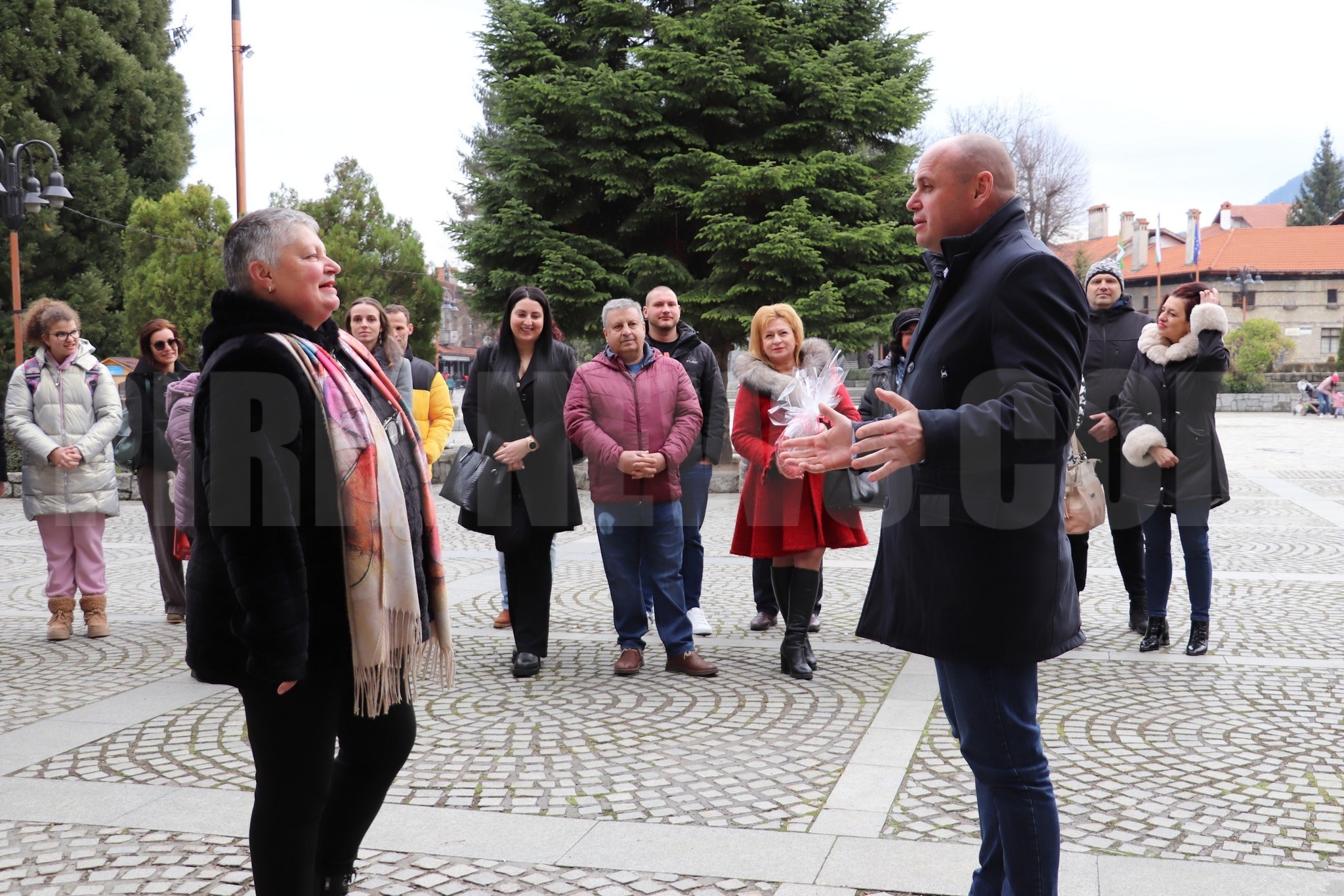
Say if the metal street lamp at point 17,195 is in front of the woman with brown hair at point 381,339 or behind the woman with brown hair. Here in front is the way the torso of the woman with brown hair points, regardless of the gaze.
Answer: behind

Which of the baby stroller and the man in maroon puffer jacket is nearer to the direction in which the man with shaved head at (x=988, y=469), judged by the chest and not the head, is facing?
the man in maroon puffer jacket

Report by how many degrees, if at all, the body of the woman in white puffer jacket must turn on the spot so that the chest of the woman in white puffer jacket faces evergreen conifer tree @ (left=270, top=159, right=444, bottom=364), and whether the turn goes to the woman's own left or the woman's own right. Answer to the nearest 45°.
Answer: approximately 180°

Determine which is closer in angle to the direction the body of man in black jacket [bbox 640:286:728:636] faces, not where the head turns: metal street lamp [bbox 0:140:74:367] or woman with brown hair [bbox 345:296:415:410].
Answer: the woman with brown hair

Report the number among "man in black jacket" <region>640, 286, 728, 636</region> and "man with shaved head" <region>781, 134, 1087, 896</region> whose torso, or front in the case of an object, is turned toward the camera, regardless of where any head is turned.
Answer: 1

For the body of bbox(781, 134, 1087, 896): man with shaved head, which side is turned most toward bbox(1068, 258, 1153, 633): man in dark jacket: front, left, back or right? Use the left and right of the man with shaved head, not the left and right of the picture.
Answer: right

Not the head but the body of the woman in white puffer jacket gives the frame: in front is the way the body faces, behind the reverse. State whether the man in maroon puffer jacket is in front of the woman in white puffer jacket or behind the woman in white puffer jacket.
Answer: in front

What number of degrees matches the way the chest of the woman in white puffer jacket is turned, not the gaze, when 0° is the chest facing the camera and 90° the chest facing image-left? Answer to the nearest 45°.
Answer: approximately 0°

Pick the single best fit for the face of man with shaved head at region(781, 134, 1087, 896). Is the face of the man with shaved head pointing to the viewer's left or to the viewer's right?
to the viewer's left

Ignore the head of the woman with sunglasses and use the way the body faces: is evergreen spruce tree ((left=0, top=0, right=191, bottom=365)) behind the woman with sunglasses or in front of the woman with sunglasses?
behind

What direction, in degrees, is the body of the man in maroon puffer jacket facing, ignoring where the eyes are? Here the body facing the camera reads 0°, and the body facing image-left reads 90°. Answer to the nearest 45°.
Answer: approximately 0°

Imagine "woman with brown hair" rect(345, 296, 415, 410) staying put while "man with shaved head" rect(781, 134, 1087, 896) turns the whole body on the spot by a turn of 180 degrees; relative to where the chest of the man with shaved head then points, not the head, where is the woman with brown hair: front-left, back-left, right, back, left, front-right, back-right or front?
back-left

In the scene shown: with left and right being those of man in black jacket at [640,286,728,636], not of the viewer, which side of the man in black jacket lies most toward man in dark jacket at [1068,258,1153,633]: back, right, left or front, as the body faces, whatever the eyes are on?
left

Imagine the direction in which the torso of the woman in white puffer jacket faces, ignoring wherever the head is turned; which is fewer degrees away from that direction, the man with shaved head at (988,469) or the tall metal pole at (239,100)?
the man with shaved head
